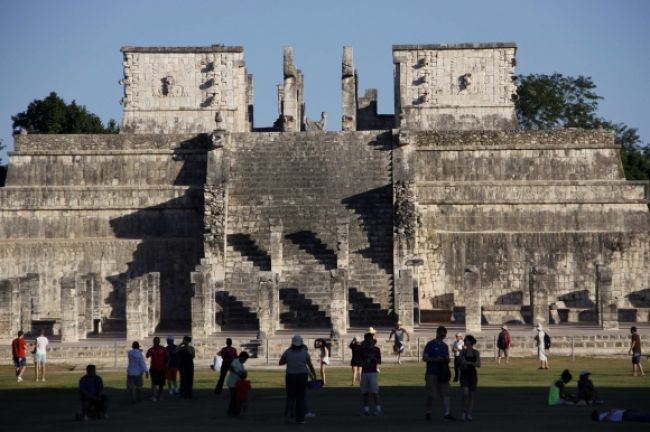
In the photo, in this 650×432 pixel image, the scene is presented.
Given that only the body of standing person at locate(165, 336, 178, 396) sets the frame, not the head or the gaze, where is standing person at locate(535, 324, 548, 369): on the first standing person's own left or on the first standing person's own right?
on the first standing person's own right

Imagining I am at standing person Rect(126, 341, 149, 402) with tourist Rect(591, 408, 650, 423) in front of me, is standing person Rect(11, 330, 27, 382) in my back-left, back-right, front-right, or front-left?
back-left

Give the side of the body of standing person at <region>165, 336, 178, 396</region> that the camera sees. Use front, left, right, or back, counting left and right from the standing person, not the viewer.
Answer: back

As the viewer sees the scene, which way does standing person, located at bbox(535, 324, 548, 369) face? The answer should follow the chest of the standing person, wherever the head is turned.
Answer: to the viewer's left

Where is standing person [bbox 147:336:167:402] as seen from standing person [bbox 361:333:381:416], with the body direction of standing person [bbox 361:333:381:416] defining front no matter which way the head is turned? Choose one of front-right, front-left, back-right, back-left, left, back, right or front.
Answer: front-left

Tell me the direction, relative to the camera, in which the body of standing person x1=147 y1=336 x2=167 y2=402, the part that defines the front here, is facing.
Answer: away from the camera
